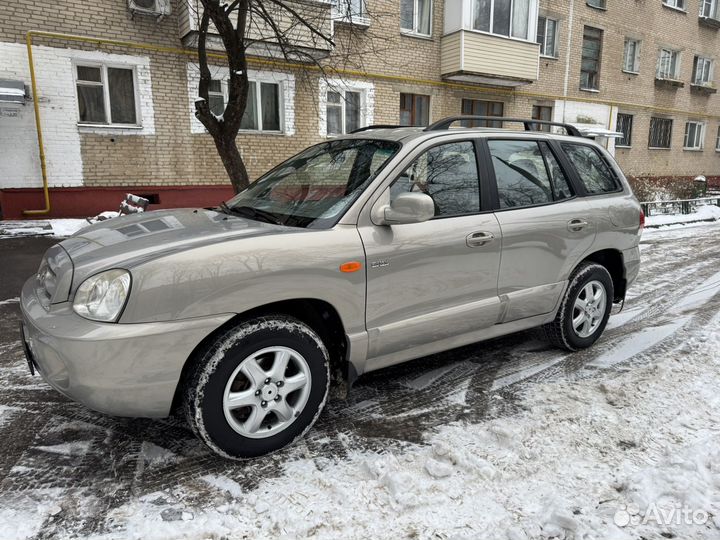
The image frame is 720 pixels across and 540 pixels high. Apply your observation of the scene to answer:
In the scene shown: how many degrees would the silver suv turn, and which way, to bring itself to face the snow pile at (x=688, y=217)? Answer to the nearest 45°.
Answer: approximately 180°

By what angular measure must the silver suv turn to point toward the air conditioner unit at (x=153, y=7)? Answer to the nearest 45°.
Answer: approximately 135° to its right

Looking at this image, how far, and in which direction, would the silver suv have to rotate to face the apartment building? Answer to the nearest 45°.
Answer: approximately 135° to its right

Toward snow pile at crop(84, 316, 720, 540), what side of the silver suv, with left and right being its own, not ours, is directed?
left

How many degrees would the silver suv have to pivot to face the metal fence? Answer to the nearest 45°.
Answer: approximately 180°

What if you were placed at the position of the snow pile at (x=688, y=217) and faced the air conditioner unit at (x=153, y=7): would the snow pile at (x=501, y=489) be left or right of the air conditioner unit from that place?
left

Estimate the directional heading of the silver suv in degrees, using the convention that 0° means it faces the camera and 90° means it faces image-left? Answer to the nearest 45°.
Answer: approximately 45°

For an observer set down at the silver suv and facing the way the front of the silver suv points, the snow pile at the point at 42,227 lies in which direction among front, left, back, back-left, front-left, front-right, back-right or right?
right
